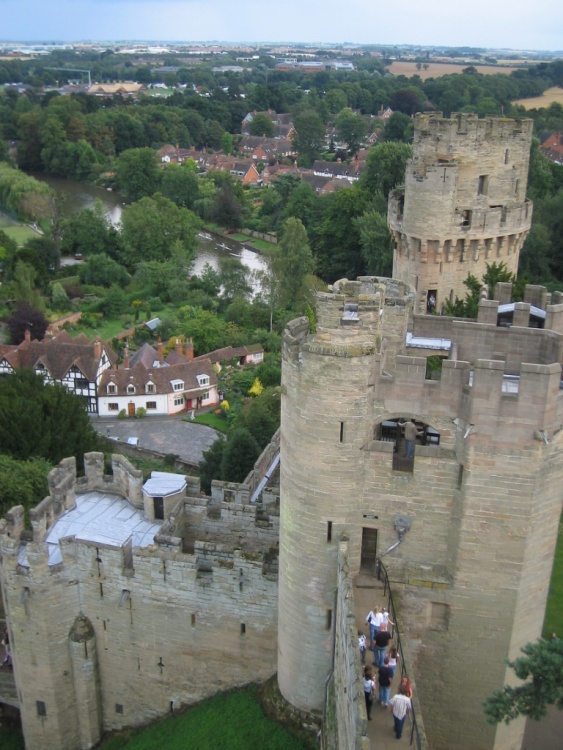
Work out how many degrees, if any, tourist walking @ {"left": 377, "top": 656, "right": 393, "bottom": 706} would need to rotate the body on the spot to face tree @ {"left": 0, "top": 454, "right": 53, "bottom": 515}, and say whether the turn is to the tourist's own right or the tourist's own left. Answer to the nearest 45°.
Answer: approximately 45° to the tourist's own left

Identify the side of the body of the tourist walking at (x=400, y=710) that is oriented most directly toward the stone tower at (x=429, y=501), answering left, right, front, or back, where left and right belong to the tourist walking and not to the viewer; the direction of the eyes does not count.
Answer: front

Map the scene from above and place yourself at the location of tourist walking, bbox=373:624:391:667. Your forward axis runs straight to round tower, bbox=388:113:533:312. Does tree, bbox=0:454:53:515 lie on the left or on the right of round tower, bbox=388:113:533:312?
left

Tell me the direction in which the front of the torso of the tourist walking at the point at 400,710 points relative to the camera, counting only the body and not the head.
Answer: away from the camera

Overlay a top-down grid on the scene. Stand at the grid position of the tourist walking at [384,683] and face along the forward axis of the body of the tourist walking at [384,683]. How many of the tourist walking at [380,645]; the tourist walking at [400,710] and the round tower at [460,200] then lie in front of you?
2

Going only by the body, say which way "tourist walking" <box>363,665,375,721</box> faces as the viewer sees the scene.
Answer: away from the camera

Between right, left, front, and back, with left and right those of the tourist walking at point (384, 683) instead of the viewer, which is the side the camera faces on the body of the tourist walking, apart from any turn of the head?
back

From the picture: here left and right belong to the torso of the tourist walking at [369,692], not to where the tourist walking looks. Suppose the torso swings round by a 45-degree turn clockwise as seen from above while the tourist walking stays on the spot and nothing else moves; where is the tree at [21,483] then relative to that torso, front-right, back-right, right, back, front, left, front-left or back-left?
left

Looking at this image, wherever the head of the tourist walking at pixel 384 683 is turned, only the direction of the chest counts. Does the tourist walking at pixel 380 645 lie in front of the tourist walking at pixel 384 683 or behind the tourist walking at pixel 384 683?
in front
